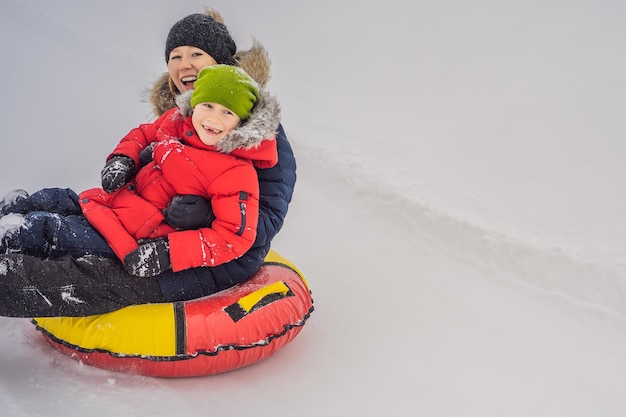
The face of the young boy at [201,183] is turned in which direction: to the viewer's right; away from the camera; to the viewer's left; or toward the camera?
toward the camera

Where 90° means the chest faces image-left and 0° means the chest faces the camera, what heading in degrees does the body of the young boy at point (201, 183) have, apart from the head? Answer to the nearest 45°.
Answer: approximately 45°
